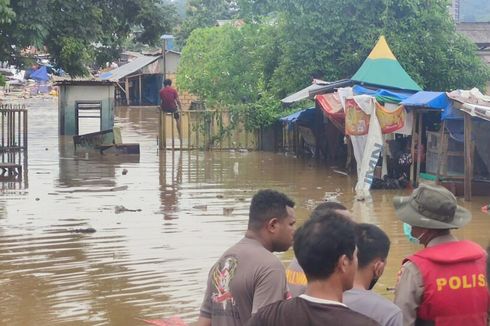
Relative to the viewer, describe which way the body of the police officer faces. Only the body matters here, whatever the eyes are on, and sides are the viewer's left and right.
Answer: facing away from the viewer and to the left of the viewer

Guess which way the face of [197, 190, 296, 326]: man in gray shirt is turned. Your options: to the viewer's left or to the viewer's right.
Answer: to the viewer's right

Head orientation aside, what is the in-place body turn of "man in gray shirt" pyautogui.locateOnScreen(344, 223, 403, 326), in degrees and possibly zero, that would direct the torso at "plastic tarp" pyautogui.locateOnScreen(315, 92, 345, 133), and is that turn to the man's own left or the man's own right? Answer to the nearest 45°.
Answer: approximately 45° to the man's own left

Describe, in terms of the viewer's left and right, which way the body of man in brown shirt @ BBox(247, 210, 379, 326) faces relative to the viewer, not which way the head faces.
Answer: facing away from the viewer and to the right of the viewer

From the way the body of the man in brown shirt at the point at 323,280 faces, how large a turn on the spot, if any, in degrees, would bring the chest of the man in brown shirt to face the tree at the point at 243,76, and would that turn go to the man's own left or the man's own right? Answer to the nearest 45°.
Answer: approximately 45° to the man's own left

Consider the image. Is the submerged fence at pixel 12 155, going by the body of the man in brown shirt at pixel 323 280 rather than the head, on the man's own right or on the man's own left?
on the man's own left

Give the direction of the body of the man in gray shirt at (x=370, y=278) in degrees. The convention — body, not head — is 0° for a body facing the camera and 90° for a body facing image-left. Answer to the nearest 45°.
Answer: approximately 225°

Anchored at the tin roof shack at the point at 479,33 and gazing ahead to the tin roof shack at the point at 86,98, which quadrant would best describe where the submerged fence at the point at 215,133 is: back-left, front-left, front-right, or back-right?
front-left

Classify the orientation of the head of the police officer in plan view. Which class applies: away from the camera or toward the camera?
away from the camera
